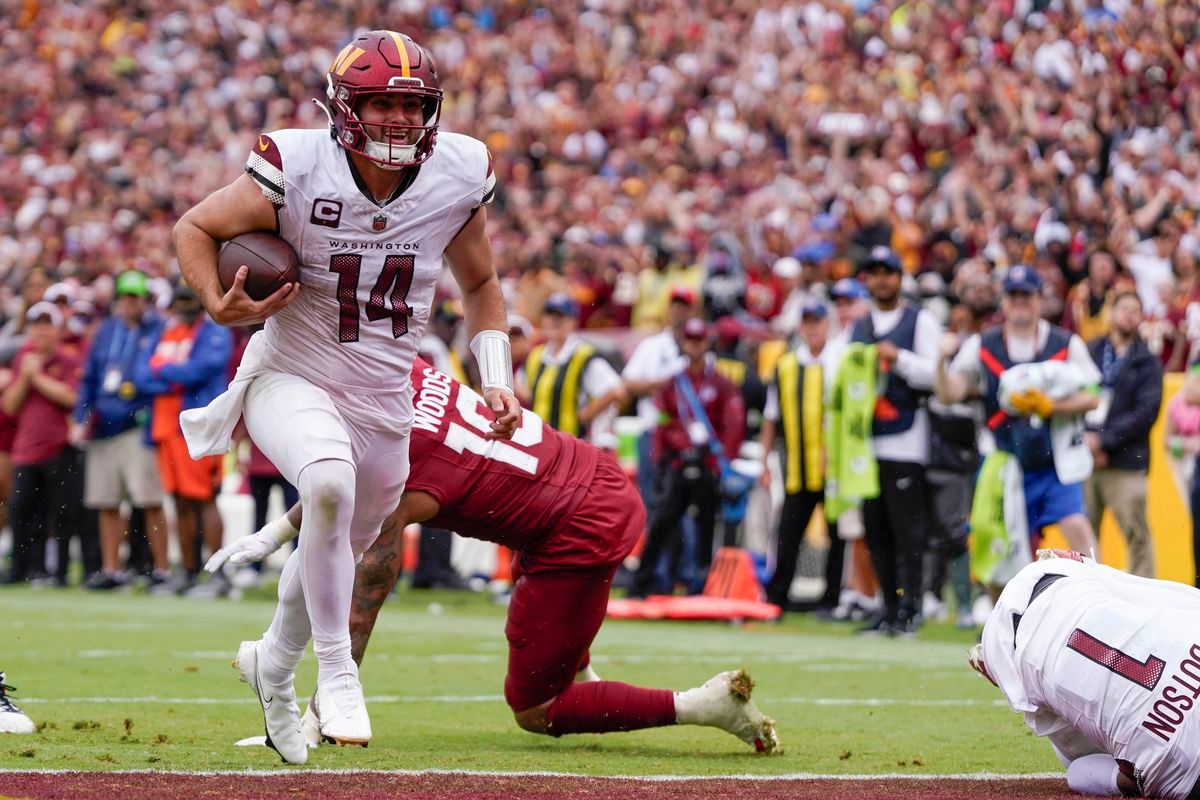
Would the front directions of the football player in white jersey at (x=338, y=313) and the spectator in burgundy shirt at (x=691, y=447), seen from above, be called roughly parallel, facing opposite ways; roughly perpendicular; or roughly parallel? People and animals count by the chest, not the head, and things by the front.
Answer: roughly parallel

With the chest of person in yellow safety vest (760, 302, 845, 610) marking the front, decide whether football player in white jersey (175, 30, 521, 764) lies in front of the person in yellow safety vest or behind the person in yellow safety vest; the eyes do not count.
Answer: in front

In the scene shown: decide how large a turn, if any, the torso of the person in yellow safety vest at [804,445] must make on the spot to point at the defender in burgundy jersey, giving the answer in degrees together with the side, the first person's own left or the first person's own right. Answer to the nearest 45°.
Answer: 0° — they already face them

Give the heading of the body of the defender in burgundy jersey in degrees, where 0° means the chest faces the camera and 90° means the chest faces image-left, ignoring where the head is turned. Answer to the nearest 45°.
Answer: approximately 90°

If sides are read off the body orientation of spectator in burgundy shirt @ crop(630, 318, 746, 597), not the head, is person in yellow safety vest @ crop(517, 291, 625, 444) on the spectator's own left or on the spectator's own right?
on the spectator's own right

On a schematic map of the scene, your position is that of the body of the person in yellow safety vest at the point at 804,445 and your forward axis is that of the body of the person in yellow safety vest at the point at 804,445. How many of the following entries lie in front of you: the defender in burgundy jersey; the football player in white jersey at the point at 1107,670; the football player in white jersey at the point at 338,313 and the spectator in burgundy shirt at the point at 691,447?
3

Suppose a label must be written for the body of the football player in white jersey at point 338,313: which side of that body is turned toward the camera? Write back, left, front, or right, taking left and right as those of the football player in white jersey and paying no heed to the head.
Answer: front

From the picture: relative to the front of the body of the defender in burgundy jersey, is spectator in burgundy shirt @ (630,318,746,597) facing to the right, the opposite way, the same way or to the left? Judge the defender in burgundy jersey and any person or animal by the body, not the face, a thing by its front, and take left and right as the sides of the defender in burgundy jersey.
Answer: to the left

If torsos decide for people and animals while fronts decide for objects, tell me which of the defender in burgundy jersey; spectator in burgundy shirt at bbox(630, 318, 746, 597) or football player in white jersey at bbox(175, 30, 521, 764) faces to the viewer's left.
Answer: the defender in burgundy jersey

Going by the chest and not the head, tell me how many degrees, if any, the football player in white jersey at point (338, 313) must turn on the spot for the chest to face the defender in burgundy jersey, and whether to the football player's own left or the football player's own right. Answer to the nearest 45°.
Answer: approximately 135° to the football player's own left

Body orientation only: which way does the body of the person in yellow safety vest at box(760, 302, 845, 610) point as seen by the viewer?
toward the camera

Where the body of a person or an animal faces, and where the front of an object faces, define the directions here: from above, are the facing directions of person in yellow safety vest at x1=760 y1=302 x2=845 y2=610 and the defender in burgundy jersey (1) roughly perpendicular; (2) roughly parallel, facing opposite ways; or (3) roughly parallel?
roughly perpendicular

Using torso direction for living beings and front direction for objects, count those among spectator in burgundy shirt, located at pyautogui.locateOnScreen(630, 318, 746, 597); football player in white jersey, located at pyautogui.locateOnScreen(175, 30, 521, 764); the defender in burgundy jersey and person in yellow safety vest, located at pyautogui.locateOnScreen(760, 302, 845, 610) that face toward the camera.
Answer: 3

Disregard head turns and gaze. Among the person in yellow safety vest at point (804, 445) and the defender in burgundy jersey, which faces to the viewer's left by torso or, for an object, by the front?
the defender in burgundy jersey

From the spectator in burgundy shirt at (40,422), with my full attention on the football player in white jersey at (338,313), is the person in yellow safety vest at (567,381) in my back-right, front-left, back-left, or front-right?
front-left

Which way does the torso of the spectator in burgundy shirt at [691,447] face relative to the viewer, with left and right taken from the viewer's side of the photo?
facing the viewer
